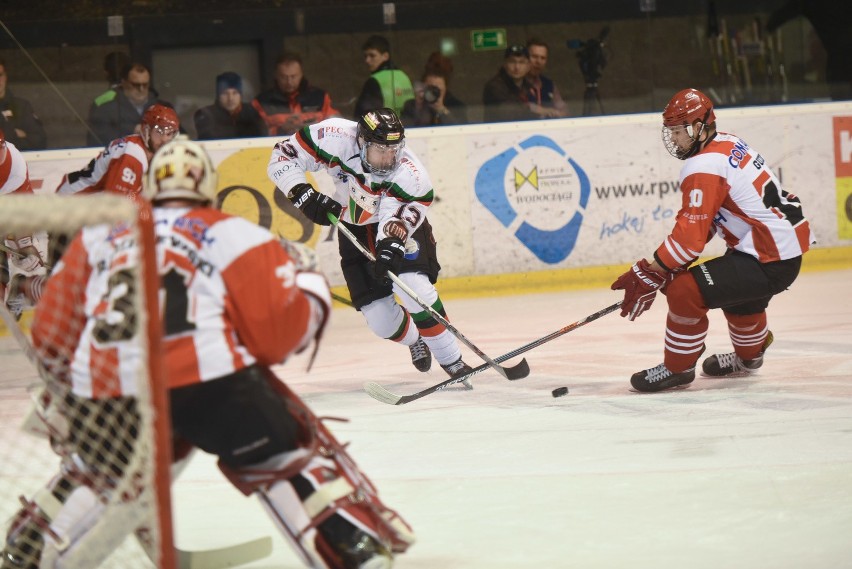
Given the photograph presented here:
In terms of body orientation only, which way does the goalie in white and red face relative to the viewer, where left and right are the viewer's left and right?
facing away from the viewer

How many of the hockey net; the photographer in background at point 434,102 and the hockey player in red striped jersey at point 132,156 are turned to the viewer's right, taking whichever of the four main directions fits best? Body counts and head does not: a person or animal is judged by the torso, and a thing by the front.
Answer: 1

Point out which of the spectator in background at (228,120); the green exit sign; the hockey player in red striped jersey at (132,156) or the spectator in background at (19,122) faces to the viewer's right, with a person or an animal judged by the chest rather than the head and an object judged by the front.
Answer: the hockey player in red striped jersey

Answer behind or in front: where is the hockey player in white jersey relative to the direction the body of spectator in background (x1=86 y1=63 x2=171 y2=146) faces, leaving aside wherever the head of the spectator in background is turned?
in front

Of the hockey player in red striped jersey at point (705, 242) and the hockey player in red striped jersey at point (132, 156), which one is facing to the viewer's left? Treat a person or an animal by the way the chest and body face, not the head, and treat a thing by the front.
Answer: the hockey player in red striped jersey at point (705, 242)

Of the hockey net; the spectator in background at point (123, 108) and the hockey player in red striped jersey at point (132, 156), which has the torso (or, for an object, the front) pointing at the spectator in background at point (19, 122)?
the hockey net

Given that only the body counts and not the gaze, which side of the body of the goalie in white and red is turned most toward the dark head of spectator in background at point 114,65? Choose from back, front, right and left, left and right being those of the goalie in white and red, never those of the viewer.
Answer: front

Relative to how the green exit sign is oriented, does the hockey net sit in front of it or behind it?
in front

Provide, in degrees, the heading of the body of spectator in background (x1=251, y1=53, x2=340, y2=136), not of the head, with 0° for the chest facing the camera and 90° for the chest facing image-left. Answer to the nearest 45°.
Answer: approximately 0°

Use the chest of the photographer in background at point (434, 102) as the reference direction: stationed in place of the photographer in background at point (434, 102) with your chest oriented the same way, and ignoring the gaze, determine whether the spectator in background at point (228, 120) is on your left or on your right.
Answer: on your right

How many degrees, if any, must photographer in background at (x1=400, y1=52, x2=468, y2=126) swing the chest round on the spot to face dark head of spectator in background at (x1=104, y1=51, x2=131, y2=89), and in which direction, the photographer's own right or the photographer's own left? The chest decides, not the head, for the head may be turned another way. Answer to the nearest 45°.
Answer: approximately 90° to the photographer's own right

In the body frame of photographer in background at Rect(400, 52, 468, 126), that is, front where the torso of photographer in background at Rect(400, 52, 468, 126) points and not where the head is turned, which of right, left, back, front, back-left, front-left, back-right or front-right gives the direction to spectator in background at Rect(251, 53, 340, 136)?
right

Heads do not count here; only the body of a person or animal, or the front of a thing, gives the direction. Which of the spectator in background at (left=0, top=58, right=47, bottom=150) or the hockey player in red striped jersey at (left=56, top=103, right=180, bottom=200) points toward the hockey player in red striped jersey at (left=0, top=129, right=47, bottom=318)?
the spectator in background

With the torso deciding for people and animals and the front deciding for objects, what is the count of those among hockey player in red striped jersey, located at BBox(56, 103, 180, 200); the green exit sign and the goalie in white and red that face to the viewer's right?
1

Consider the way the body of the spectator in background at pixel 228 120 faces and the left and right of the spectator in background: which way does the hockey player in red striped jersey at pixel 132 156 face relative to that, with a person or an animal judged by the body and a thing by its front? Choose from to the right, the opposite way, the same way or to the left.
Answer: to the left

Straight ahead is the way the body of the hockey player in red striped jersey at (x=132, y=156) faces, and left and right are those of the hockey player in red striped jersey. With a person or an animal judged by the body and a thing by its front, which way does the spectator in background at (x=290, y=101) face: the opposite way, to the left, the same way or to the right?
to the right

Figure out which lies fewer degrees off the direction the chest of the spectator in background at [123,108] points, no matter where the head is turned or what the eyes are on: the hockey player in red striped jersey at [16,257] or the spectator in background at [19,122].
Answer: the hockey player in red striped jersey

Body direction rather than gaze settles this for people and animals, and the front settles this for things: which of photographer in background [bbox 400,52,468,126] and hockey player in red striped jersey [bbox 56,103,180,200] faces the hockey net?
the photographer in background

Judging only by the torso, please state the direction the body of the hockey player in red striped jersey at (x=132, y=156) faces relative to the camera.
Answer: to the viewer's right

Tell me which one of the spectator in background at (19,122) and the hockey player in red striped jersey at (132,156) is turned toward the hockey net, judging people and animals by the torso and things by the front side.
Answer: the spectator in background
